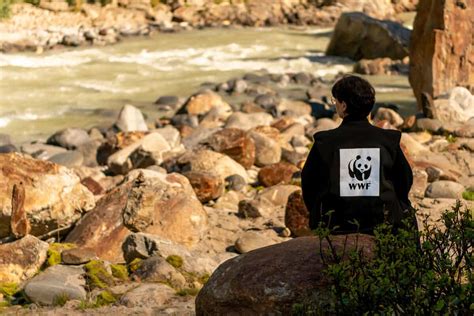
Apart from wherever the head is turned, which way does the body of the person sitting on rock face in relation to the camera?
away from the camera

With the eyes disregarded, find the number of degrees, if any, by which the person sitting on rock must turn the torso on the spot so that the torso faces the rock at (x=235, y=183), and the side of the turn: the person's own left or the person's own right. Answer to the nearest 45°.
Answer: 0° — they already face it

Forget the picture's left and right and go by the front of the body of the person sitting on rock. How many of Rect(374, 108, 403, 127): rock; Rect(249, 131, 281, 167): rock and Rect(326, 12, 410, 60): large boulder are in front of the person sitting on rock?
3

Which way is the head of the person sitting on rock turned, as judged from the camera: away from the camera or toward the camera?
away from the camera

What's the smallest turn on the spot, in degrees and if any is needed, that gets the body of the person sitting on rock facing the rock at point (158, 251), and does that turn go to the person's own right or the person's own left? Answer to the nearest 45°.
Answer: approximately 45° to the person's own left

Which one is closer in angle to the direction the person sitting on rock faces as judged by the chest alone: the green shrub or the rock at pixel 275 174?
the rock
